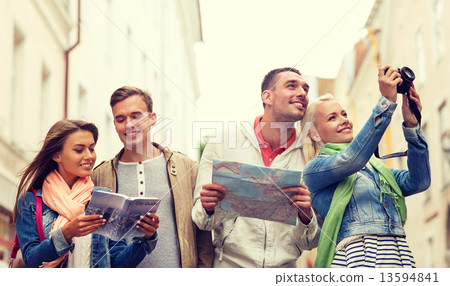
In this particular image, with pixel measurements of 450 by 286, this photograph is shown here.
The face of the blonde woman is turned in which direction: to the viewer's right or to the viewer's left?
to the viewer's right

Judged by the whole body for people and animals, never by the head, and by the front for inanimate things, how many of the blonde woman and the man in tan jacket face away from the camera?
0

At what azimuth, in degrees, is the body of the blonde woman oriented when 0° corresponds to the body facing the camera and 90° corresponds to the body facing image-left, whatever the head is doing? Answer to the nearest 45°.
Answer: approximately 315°

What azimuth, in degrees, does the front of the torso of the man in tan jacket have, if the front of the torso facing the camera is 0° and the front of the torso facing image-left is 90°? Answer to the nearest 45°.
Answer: approximately 0°

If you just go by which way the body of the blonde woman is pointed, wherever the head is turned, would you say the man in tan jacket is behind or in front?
behind

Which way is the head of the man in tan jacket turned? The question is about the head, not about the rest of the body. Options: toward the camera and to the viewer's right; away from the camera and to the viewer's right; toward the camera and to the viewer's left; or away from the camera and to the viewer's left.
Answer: toward the camera and to the viewer's left

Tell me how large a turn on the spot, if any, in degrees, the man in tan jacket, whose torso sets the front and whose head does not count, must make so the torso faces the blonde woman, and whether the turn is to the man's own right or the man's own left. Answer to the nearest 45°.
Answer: approximately 45° to the man's own left
